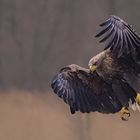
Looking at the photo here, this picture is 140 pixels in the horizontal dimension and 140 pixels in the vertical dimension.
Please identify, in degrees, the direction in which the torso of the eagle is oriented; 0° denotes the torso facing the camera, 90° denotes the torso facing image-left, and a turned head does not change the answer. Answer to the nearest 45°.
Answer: approximately 45°
